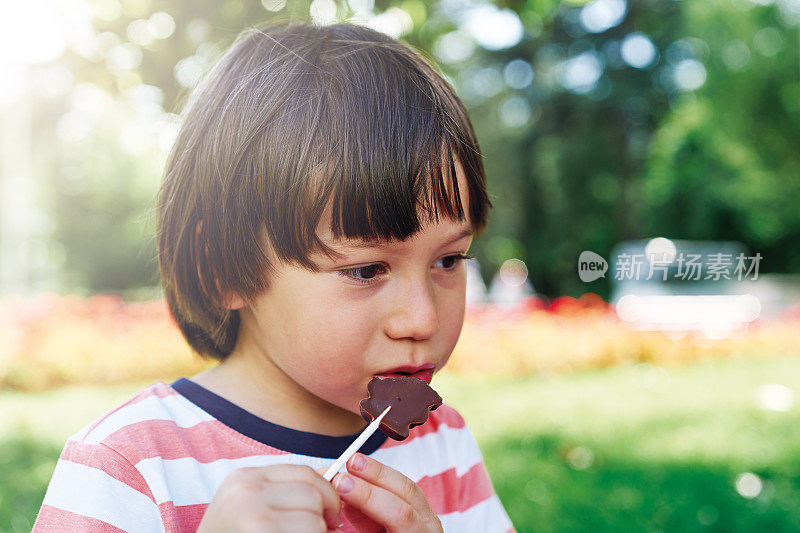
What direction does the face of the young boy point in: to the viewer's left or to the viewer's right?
to the viewer's right
